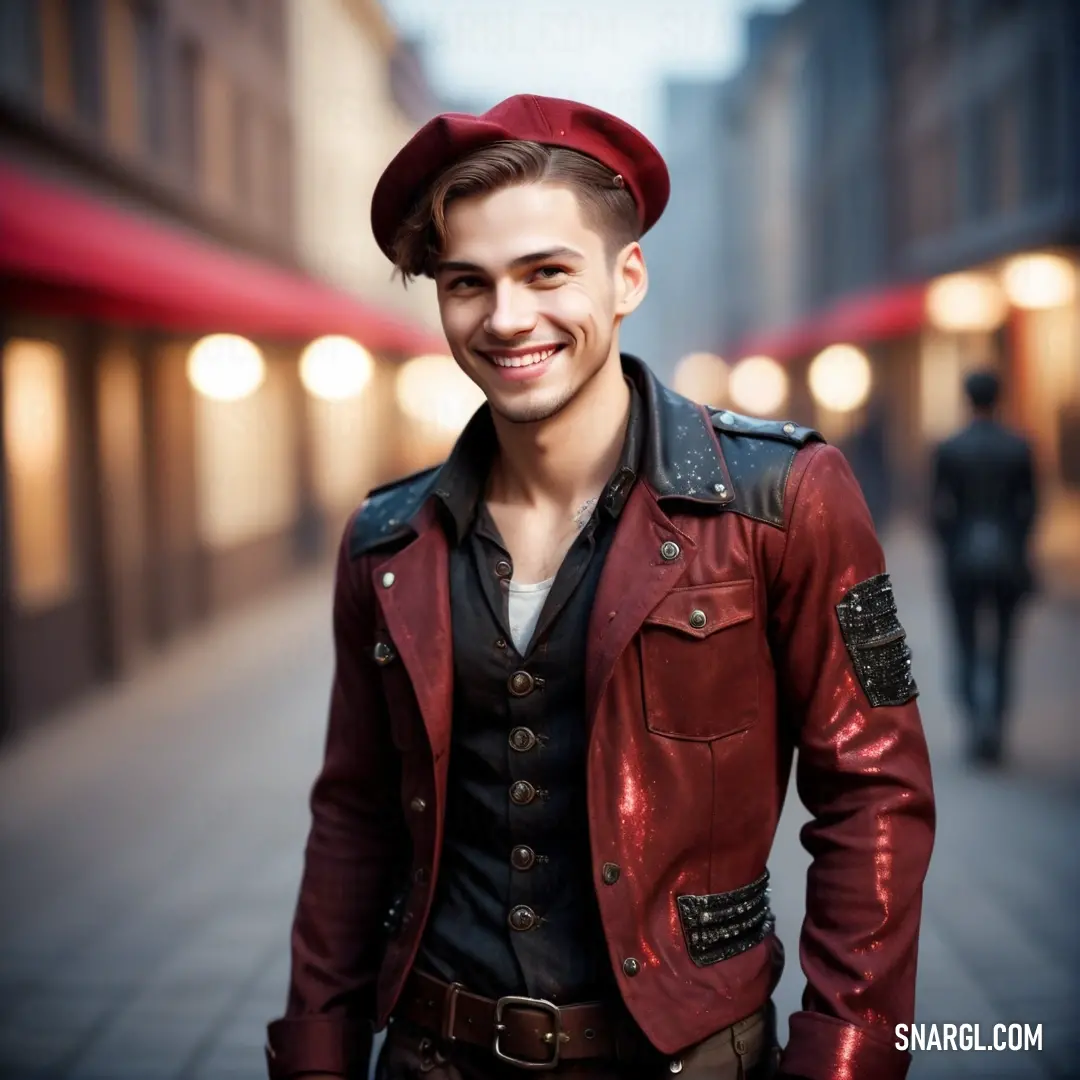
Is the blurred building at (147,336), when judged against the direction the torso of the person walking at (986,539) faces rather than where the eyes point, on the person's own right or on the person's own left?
on the person's own left

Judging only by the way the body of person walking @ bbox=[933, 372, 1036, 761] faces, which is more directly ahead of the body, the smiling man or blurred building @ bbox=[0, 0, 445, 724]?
the blurred building

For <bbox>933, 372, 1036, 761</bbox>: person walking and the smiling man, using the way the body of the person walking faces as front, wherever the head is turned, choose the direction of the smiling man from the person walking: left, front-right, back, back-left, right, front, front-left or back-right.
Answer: back

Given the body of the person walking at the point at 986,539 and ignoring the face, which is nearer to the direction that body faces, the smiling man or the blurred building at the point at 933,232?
the blurred building

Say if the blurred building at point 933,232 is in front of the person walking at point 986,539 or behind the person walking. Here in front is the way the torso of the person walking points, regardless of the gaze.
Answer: in front

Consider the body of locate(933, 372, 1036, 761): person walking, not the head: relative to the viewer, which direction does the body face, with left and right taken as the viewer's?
facing away from the viewer

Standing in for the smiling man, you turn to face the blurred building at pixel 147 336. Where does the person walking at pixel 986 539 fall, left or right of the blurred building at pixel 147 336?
right
